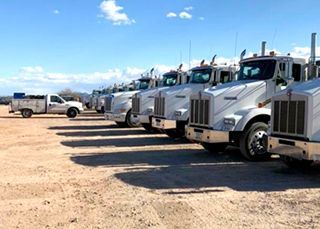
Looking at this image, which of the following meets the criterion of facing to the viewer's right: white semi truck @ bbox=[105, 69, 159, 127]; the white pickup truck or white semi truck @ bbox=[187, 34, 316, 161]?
the white pickup truck

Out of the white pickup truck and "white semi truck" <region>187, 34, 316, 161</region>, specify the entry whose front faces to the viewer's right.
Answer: the white pickup truck

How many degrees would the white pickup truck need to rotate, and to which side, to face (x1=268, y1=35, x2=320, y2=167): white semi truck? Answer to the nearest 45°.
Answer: approximately 90° to its right

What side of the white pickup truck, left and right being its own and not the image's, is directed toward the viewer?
right

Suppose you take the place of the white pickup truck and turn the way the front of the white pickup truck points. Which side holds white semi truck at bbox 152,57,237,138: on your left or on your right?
on your right
